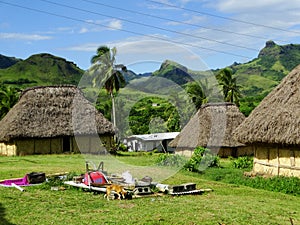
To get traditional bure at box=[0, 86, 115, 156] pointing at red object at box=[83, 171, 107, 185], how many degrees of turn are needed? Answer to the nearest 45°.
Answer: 0° — it already faces it

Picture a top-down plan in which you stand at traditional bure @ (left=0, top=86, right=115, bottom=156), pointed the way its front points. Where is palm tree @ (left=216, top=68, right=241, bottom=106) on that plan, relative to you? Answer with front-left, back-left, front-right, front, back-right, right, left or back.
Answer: back-left

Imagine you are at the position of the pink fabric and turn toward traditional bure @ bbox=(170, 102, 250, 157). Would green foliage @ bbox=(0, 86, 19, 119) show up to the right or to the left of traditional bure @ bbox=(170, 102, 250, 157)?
left

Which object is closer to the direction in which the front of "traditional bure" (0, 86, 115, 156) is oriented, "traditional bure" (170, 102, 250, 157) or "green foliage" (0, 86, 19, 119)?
the traditional bure

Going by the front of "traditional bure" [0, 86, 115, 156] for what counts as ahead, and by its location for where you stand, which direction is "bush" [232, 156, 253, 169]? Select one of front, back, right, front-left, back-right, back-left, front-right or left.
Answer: front-left

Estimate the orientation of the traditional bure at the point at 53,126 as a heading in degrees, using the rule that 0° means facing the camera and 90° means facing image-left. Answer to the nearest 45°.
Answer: approximately 0°

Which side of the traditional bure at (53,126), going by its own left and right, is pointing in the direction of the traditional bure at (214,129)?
left

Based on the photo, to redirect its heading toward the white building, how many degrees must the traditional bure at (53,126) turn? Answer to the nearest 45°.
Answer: approximately 135° to its left

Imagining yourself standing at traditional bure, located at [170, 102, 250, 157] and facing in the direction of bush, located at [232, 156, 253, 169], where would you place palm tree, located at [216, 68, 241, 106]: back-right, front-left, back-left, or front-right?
back-left
